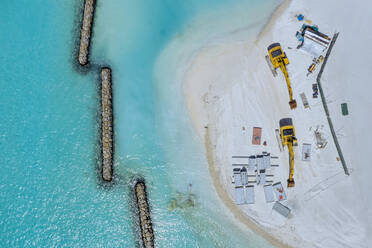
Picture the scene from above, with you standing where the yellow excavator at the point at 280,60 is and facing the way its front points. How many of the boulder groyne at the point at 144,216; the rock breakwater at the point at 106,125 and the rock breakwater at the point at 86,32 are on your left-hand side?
0

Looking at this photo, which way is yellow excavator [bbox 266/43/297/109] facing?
toward the camera

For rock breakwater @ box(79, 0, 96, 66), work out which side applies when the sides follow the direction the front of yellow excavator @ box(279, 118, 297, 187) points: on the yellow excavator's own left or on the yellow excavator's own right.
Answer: on the yellow excavator's own right

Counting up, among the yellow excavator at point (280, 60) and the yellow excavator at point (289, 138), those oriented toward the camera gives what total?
2

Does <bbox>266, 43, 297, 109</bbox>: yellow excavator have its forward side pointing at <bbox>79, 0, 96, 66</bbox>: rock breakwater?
no

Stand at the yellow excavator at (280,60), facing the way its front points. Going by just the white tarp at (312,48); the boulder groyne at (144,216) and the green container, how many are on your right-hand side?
1

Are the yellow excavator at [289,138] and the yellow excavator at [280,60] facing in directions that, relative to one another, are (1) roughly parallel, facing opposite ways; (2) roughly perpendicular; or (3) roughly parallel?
roughly parallel
